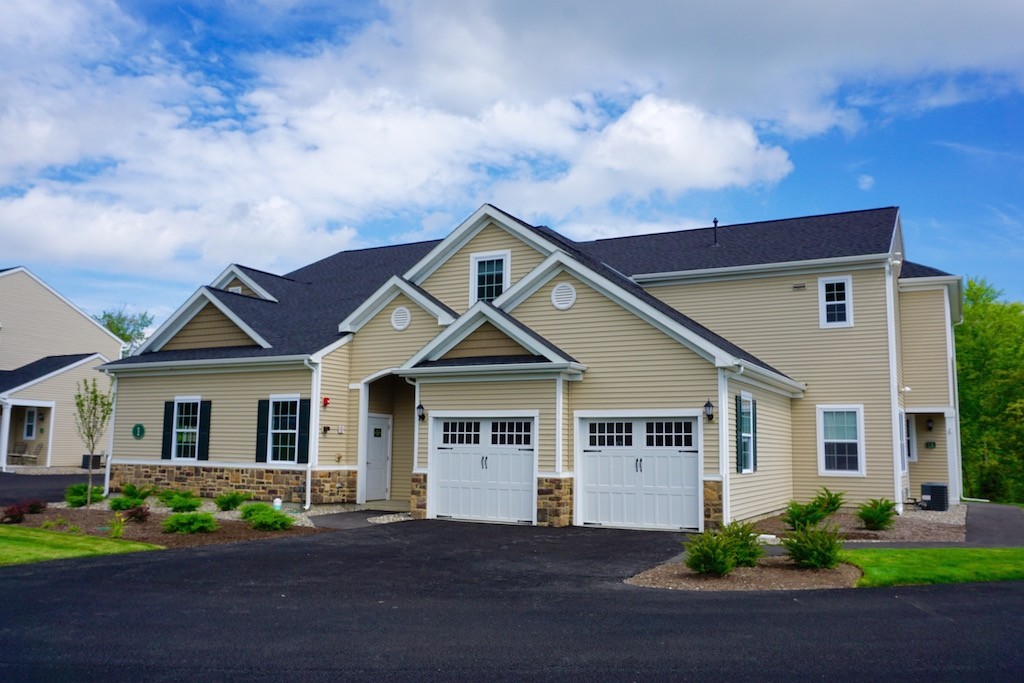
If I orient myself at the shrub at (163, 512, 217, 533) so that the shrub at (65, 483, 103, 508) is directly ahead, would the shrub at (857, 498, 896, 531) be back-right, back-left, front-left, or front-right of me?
back-right

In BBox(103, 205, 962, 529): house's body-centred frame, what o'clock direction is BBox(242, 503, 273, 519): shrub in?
The shrub is roughly at 2 o'clock from the house.

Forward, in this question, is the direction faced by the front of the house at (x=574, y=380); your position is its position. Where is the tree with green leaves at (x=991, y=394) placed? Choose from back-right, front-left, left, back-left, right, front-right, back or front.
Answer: back-left

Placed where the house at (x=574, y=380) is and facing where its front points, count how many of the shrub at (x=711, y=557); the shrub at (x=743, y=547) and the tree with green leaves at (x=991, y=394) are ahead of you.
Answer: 2

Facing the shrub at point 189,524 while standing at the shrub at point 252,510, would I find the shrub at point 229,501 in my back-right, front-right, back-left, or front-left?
back-right

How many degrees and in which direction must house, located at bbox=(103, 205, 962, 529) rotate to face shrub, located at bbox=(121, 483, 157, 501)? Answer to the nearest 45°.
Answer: approximately 90° to its right

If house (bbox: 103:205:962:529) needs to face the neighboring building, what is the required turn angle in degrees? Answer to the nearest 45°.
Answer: approximately 135° to its right

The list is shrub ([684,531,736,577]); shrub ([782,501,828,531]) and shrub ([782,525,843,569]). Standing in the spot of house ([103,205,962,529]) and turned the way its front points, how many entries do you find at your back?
0

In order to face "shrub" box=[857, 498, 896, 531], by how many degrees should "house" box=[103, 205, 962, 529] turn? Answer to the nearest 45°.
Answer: approximately 45° to its left

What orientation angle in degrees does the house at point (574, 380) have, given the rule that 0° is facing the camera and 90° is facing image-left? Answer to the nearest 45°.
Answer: approximately 0°

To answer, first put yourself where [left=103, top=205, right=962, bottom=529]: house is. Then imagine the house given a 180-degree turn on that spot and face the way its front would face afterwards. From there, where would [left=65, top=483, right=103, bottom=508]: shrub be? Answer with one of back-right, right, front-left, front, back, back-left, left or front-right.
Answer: left

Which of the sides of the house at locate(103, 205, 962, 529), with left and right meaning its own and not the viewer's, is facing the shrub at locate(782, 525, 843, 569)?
front

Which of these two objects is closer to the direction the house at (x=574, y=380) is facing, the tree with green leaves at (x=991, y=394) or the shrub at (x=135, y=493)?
the shrub

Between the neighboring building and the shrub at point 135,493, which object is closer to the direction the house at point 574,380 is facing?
the shrub

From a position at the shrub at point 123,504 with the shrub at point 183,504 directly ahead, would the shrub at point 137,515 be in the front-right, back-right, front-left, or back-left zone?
front-right

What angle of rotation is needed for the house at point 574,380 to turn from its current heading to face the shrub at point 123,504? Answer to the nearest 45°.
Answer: approximately 90° to its right

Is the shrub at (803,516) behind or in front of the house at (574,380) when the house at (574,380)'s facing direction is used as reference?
in front
